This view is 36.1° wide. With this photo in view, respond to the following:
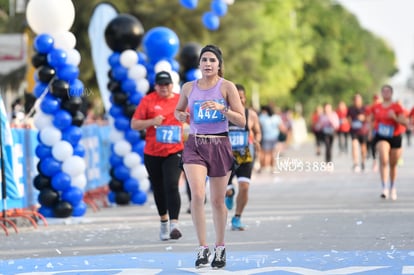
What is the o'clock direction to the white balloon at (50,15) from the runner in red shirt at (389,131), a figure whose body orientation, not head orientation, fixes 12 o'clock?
The white balloon is roughly at 2 o'clock from the runner in red shirt.

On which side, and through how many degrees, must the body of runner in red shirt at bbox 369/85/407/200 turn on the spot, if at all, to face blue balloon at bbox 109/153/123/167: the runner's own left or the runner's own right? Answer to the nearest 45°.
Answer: approximately 90° to the runner's own right

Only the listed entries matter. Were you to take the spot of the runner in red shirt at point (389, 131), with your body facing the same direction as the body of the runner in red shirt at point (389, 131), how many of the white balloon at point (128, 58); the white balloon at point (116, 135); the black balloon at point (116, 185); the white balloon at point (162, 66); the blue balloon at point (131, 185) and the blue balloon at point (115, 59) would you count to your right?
6

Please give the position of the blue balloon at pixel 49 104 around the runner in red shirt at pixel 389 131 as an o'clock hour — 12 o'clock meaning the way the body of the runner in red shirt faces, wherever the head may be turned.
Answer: The blue balloon is roughly at 2 o'clock from the runner in red shirt.

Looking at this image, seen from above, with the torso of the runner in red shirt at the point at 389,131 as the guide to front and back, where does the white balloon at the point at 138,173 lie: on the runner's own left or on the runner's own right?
on the runner's own right

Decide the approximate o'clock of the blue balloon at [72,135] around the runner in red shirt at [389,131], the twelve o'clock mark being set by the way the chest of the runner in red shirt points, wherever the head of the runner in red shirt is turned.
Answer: The blue balloon is roughly at 2 o'clock from the runner in red shirt.

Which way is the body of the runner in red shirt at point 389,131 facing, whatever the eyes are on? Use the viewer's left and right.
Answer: facing the viewer

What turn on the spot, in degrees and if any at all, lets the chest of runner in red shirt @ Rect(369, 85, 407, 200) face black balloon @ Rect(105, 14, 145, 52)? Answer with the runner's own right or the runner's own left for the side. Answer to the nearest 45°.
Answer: approximately 90° to the runner's own right

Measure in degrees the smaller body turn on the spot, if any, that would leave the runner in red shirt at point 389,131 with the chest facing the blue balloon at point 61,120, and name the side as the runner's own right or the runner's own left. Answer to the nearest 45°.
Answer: approximately 45° to the runner's own right

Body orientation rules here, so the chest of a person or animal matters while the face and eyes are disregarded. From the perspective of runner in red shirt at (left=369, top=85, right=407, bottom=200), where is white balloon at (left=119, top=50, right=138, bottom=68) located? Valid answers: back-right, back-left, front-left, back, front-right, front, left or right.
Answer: right

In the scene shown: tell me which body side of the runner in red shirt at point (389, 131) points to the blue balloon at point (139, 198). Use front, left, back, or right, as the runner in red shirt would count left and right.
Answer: right

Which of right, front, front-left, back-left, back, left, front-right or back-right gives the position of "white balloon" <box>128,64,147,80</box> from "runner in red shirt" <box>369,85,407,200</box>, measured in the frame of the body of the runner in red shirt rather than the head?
right

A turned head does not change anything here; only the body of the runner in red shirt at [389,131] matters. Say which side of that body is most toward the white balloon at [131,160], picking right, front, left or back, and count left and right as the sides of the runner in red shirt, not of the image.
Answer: right
